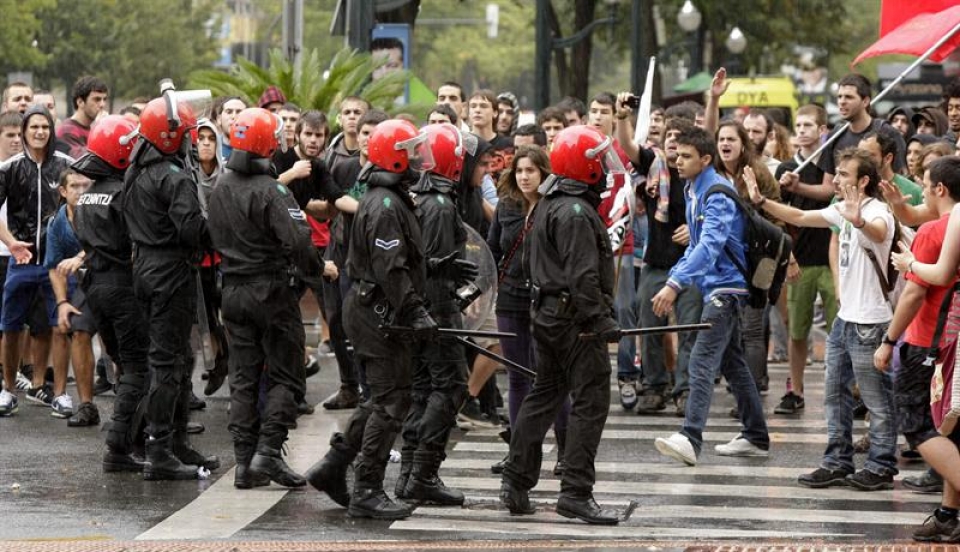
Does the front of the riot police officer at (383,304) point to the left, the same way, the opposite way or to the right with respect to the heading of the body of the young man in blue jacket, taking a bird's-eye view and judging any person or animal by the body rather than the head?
the opposite way

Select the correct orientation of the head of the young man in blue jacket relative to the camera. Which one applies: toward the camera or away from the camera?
toward the camera

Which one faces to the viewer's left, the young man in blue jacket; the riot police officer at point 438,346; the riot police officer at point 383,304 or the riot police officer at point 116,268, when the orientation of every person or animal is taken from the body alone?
the young man in blue jacket

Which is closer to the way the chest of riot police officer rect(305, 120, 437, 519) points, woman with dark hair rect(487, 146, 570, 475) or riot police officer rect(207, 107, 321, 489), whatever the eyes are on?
the woman with dark hair

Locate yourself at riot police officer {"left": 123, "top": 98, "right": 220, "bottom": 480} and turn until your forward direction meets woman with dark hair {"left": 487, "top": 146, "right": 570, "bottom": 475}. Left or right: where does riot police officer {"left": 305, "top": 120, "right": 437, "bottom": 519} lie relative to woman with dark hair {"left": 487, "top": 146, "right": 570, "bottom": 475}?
right

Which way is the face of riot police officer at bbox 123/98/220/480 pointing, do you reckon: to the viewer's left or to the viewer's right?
to the viewer's right

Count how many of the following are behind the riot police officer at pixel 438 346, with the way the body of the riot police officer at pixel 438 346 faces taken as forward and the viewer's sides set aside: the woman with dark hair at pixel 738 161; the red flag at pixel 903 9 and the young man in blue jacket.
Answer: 0

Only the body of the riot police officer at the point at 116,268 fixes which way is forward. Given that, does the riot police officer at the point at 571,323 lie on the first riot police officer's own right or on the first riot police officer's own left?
on the first riot police officer's own right

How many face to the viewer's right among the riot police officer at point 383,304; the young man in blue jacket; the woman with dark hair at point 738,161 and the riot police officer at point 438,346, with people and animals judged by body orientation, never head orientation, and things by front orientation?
2

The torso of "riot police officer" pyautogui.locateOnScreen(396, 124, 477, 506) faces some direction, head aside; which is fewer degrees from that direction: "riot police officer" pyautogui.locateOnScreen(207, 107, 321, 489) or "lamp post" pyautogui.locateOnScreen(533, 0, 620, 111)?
the lamp post

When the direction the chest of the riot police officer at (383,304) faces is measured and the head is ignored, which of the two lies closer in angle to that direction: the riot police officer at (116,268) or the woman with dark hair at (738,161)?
the woman with dark hair

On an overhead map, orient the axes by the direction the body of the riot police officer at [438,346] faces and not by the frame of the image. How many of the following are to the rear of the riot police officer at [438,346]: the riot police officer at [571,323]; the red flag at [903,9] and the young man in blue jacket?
0

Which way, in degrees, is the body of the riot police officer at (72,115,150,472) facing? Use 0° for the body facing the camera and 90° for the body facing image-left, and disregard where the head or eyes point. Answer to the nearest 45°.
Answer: approximately 225°

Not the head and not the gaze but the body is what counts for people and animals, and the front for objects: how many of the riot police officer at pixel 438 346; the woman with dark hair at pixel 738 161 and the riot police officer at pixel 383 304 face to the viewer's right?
2

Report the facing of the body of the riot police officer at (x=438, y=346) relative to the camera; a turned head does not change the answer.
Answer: to the viewer's right

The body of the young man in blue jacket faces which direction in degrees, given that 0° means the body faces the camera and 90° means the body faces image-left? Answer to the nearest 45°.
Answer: approximately 90°

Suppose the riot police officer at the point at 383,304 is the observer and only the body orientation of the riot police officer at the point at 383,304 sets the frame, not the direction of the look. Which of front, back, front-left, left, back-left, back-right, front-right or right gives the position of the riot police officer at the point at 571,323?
front

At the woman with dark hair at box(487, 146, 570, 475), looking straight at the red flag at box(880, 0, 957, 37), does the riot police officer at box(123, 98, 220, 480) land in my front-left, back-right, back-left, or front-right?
back-left

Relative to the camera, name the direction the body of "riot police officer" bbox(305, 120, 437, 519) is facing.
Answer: to the viewer's right

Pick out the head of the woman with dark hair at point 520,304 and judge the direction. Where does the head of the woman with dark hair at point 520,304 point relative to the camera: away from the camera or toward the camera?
toward the camera

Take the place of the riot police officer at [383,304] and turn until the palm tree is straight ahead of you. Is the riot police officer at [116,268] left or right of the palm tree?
left
